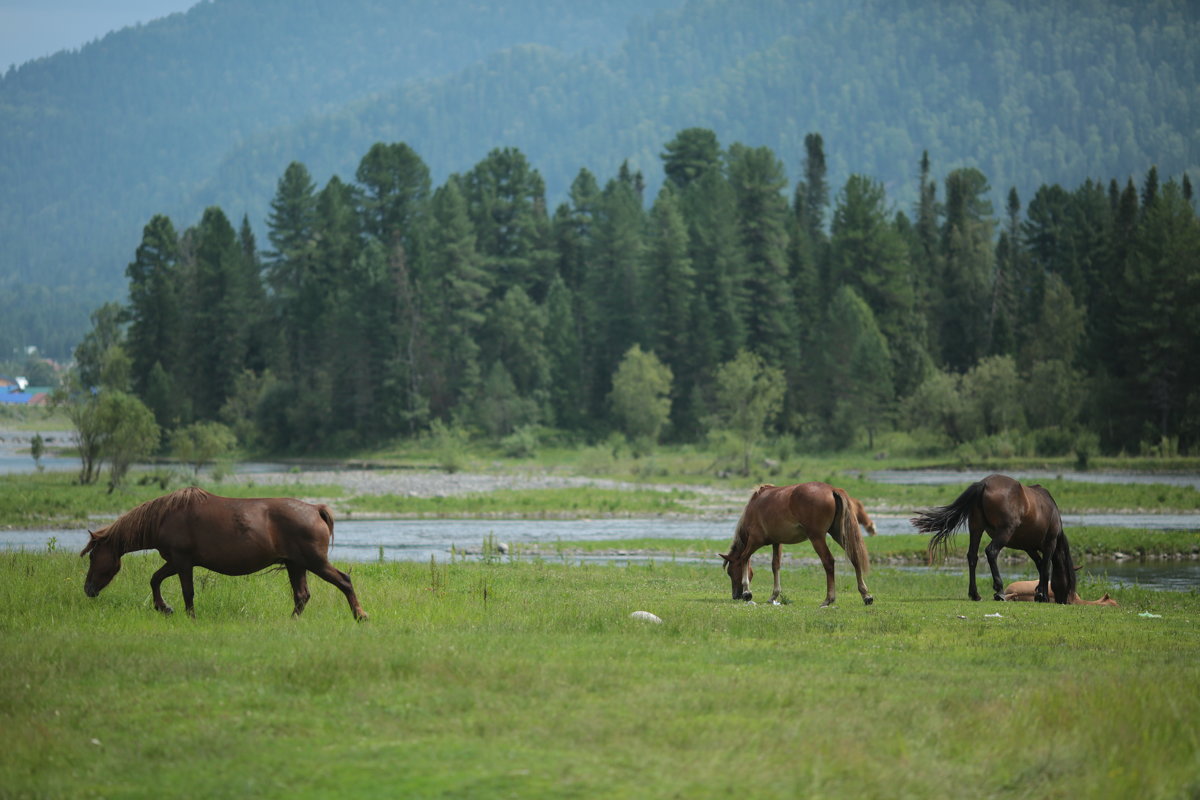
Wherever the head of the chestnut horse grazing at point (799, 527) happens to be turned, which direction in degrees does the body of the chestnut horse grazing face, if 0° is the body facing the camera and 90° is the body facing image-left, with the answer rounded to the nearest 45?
approximately 135°

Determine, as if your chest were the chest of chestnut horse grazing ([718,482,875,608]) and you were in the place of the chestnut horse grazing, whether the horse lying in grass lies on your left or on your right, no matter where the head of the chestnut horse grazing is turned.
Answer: on your right

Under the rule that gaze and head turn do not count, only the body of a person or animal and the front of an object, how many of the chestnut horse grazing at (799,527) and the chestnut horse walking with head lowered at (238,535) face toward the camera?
0

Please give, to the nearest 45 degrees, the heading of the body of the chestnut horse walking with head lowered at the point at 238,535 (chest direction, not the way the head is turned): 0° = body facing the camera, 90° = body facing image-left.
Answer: approximately 90°

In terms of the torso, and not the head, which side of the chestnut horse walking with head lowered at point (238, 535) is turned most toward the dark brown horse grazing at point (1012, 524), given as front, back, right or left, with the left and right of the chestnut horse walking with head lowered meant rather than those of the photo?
back

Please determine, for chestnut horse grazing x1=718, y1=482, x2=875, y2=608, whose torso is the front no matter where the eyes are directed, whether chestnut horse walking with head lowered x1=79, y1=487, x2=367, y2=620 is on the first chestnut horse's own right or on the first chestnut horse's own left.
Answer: on the first chestnut horse's own left

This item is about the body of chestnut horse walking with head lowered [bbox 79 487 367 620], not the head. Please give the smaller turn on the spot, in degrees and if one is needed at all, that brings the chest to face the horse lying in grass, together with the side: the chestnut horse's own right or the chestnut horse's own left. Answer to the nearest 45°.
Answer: approximately 180°

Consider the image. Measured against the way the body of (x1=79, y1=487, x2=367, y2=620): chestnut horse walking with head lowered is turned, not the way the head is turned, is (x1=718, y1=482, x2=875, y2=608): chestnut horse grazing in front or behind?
behind
